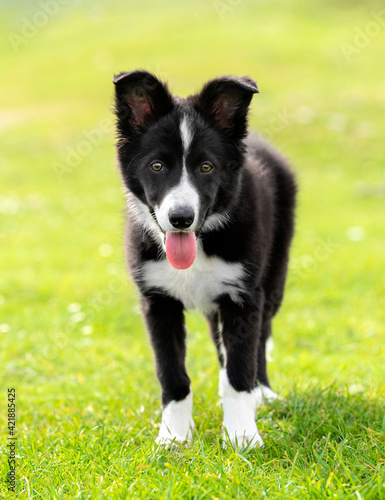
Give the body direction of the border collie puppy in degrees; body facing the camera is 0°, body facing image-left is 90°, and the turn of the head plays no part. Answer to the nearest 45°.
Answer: approximately 0°
